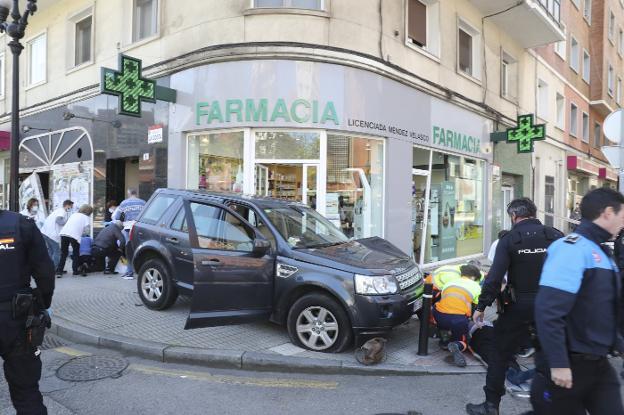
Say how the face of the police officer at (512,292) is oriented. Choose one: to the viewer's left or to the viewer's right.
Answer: to the viewer's left

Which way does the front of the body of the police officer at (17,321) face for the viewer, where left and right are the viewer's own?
facing away from the viewer

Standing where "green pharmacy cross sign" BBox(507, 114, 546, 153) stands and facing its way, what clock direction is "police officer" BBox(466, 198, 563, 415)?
The police officer is roughly at 12 o'clock from the green pharmacy cross sign.

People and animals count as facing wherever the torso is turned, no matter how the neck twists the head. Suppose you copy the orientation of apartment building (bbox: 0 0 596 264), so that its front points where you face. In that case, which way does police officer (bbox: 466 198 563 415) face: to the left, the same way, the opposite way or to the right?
the opposite way

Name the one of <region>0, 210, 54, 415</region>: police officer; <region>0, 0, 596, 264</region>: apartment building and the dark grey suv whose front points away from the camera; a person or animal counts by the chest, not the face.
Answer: the police officer

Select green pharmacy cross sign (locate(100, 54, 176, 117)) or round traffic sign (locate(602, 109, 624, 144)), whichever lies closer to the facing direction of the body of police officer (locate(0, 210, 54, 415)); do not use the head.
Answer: the green pharmacy cross sign

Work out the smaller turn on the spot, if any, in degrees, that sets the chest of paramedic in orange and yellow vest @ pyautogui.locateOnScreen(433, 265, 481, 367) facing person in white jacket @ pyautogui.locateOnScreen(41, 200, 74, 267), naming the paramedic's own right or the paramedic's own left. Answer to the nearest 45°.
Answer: approximately 135° to the paramedic's own left

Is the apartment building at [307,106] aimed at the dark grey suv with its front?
yes

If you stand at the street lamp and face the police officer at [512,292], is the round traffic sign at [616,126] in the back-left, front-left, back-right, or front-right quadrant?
front-left

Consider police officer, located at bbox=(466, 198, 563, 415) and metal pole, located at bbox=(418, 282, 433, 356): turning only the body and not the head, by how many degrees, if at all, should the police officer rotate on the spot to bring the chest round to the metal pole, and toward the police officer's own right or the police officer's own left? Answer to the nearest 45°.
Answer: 0° — they already face it

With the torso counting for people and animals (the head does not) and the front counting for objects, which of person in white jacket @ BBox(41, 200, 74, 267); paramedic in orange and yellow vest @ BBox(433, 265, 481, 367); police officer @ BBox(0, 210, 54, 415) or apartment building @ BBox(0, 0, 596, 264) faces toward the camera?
the apartment building

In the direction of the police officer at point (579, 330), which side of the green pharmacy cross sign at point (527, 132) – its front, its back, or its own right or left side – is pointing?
front

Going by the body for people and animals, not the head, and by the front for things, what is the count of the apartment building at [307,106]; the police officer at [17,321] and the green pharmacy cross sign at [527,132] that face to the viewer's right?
0
